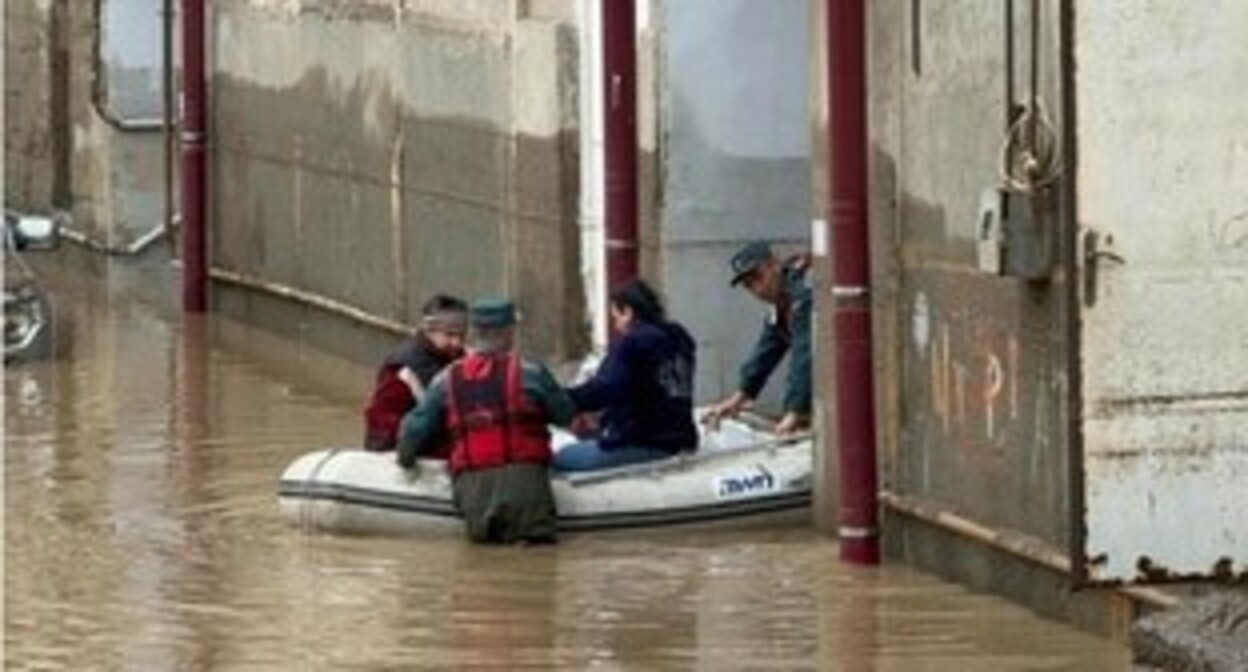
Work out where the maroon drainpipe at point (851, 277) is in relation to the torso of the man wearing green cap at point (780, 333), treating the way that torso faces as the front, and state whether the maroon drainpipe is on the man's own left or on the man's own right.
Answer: on the man's own left

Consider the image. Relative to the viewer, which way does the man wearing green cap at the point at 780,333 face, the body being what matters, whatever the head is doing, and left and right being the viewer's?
facing the viewer and to the left of the viewer

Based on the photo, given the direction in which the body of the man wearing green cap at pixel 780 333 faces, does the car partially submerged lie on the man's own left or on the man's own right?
on the man's own right

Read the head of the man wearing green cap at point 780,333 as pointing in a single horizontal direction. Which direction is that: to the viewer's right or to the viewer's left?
to the viewer's left
